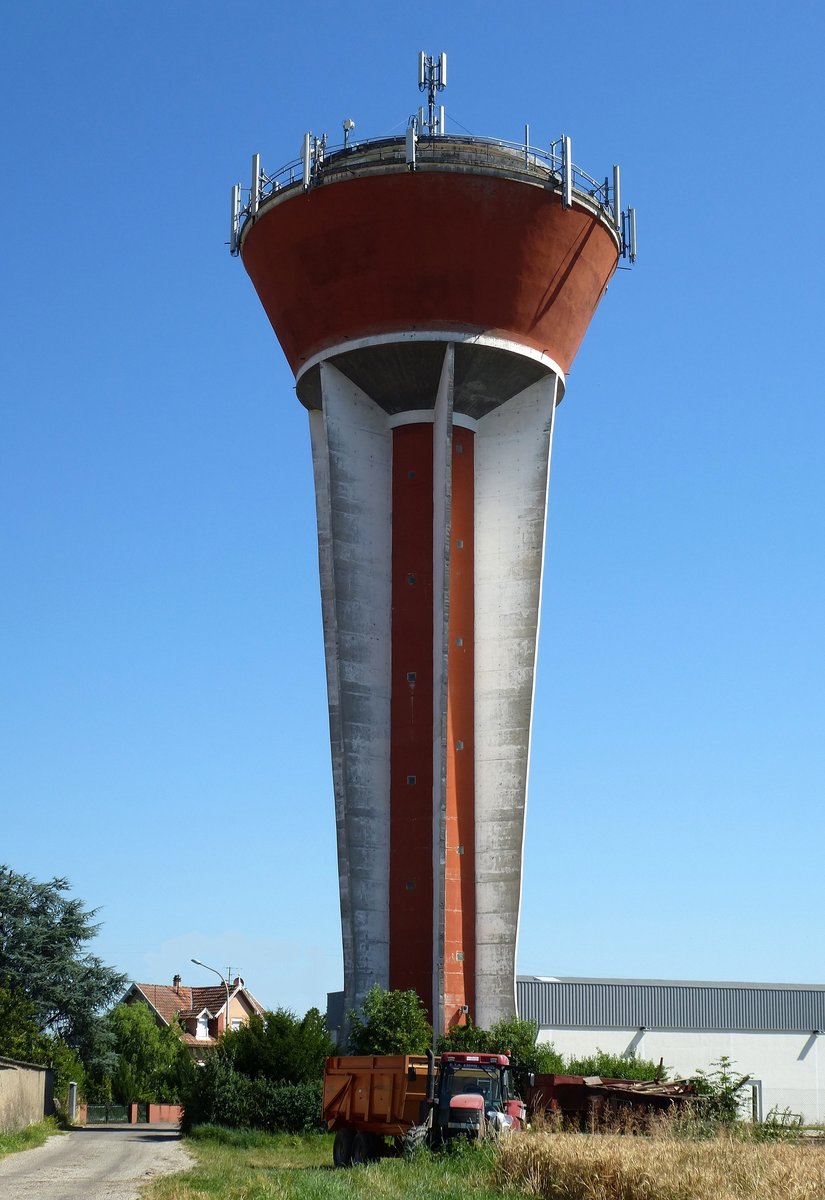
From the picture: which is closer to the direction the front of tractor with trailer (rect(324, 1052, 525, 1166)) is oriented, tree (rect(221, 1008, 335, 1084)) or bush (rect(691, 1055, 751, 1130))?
the bush

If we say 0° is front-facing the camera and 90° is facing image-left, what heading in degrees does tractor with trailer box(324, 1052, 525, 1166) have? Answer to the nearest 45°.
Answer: approximately 315°

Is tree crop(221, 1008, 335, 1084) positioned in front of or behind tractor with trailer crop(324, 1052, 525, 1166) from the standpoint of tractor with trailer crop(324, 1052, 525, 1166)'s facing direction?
behind

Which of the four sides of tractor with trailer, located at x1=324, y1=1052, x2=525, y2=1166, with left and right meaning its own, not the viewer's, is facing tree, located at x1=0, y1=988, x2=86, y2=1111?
back

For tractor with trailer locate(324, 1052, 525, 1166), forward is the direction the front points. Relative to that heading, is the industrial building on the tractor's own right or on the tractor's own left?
on the tractor's own left

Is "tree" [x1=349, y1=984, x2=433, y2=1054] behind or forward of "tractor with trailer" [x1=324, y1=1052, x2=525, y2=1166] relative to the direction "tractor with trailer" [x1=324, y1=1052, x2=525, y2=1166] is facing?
behind
